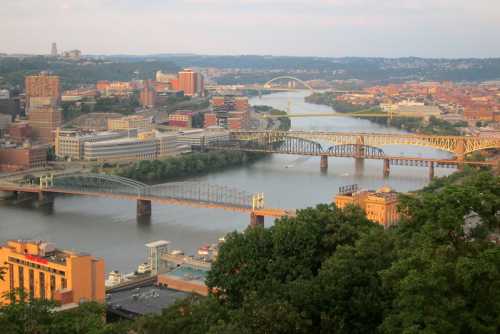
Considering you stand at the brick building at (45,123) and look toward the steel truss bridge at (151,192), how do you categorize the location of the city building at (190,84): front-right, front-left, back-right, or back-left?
back-left

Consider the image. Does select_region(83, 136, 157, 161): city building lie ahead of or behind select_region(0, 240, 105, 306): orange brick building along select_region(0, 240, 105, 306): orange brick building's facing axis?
behind

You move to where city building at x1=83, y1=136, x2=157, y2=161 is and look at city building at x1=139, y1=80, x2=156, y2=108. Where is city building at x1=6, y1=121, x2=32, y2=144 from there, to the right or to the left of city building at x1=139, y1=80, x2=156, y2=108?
left

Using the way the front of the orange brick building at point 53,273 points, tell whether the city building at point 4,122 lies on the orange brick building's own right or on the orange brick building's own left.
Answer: on the orange brick building's own right

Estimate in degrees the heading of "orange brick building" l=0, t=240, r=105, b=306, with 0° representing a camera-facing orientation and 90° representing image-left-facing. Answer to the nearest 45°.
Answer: approximately 45°

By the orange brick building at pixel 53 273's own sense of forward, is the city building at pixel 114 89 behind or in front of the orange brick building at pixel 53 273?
behind

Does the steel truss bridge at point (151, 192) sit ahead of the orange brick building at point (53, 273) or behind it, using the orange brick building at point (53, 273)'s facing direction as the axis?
behind

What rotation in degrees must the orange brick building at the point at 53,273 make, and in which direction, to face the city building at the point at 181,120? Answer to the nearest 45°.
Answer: approximately 135° to its right

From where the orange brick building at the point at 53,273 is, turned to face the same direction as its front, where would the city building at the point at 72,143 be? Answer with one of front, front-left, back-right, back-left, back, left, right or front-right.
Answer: back-right

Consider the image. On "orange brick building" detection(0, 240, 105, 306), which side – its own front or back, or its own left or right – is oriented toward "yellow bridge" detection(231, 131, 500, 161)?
back

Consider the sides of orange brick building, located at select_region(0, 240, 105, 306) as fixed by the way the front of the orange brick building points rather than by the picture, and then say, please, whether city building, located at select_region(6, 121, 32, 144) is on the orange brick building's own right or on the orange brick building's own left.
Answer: on the orange brick building's own right

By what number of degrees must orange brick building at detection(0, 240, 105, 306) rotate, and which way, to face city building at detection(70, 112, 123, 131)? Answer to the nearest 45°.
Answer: approximately 135° to its right

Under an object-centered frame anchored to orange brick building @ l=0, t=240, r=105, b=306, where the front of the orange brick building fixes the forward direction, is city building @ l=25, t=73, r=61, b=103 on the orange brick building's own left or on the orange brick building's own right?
on the orange brick building's own right

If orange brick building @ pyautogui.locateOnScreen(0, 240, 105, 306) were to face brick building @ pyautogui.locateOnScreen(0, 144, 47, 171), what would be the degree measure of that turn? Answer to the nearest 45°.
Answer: approximately 135° to its right
